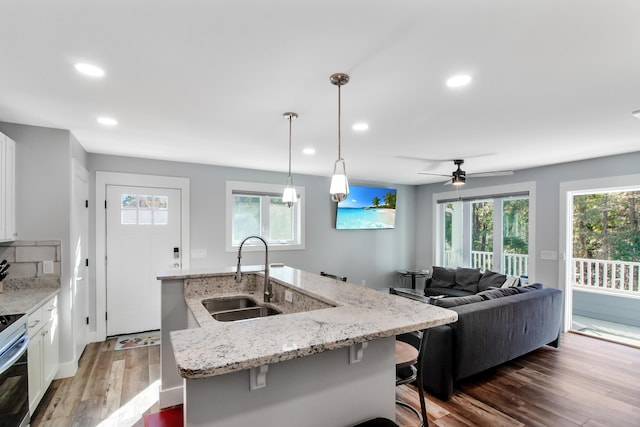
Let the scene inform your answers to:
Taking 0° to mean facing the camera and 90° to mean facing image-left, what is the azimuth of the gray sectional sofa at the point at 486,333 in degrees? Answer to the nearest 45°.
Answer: approximately 135°

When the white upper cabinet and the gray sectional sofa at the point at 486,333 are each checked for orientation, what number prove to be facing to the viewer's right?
1

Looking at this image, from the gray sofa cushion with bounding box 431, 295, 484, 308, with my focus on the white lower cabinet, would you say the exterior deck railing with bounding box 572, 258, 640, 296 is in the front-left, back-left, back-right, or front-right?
back-right

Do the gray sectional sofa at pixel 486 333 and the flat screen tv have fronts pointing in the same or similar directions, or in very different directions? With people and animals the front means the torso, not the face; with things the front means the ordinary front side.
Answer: very different directions

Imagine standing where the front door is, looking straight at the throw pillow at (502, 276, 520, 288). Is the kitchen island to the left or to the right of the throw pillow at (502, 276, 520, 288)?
right

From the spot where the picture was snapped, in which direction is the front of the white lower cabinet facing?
facing to the right of the viewer

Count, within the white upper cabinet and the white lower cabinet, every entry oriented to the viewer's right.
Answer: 2

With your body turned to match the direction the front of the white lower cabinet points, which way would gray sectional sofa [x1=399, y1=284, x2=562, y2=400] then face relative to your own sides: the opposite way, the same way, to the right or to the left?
to the left

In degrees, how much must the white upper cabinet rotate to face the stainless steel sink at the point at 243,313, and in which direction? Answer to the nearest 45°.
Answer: approximately 45° to its right

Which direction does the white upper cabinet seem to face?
to the viewer's right

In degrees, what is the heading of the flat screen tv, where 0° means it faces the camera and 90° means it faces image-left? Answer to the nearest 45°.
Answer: approximately 315°

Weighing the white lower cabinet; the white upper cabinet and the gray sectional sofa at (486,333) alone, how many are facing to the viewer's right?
2
